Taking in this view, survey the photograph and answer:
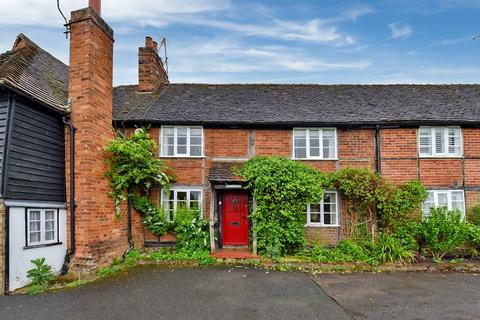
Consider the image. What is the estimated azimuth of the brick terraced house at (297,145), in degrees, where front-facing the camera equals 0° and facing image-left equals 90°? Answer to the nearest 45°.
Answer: approximately 0°

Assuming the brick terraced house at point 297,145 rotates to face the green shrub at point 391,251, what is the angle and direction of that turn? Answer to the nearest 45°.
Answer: approximately 45° to its left
